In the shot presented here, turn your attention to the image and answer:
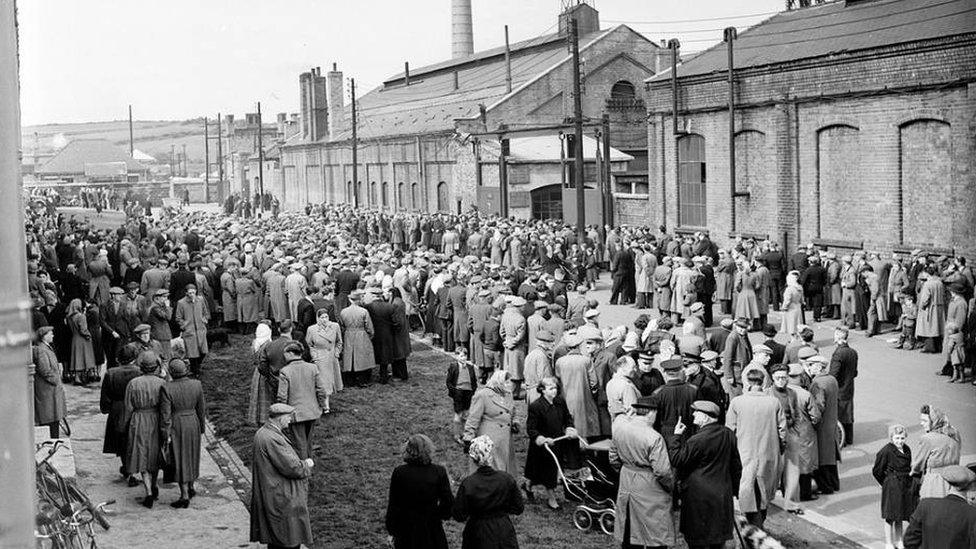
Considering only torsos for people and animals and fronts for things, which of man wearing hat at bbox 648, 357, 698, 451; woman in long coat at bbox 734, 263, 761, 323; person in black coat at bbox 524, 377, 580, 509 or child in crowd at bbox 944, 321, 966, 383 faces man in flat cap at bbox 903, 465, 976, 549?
the person in black coat

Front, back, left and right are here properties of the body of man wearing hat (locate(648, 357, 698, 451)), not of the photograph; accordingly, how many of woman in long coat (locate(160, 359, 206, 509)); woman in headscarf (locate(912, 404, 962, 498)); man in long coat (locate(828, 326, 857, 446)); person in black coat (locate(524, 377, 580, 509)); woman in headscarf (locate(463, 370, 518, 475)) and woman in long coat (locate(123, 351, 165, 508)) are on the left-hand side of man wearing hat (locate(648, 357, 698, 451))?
4

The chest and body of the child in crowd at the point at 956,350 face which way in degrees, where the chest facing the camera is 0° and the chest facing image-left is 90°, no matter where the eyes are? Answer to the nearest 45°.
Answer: approximately 90°

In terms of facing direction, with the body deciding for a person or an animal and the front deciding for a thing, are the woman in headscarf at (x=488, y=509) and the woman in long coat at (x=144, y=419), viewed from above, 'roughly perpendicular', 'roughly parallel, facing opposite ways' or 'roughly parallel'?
roughly parallel

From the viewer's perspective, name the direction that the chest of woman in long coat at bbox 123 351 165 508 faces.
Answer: away from the camera

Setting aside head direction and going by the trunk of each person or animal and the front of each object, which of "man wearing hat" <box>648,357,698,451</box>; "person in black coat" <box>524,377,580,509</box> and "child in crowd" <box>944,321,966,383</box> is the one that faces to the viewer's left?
the child in crowd

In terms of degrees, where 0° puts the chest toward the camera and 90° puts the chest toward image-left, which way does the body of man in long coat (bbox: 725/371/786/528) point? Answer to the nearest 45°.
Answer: approximately 180°

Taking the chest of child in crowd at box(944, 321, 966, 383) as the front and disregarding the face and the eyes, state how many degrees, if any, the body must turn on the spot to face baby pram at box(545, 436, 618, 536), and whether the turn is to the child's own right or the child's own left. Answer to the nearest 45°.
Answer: approximately 45° to the child's own left

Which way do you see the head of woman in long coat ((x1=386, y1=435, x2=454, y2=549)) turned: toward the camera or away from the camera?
away from the camera

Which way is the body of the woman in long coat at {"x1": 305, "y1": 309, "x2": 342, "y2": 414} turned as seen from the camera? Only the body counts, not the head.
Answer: toward the camera

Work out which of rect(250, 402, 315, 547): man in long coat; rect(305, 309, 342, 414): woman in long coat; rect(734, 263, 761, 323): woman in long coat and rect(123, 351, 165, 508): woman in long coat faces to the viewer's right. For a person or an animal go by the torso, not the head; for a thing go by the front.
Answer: the man in long coat

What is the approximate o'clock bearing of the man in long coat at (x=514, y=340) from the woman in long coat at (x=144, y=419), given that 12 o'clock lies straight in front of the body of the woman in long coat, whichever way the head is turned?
The man in long coat is roughly at 2 o'clock from the woman in long coat.

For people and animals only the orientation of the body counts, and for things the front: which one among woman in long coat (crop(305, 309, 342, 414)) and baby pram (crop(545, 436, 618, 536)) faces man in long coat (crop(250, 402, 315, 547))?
the woman in long coat

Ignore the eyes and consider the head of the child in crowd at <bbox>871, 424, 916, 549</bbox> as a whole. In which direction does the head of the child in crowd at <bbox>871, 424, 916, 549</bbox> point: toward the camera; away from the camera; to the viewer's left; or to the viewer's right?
toward the camera
